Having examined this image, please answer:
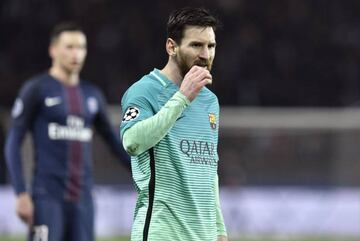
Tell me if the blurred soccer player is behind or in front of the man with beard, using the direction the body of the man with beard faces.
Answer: behind
